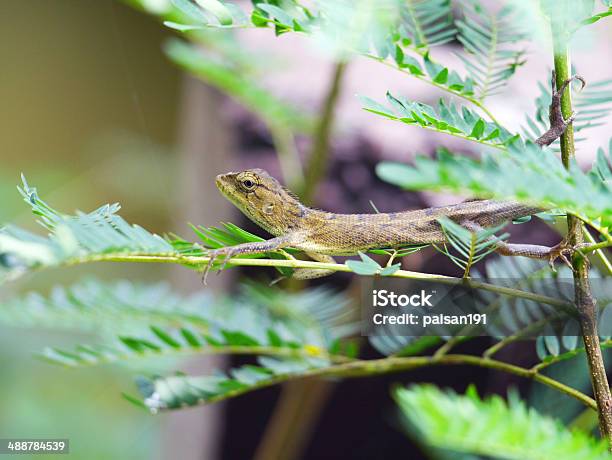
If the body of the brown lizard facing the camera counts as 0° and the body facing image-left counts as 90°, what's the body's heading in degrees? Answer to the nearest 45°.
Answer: approximately 90°

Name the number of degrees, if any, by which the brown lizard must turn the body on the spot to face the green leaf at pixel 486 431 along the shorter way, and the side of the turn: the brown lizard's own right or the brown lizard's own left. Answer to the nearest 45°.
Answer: approximately 90° to the brown lizard's own left
